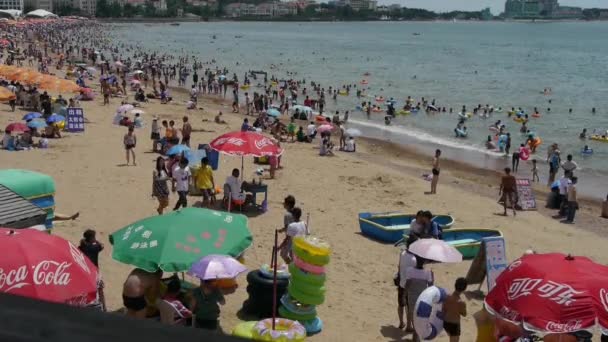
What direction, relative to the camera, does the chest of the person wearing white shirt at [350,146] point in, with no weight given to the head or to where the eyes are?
away from the camera

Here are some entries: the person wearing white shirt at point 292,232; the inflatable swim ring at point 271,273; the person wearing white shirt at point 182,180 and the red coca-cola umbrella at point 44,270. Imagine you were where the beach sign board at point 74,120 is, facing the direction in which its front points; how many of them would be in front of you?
4

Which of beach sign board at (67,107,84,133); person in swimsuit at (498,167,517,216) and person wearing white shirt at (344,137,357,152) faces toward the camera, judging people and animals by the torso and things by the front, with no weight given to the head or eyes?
the beach sign board

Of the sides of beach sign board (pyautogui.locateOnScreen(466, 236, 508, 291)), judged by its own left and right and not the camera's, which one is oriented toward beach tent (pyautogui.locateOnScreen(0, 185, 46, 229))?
right

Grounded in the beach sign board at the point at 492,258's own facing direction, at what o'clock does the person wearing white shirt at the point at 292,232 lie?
The person wearing white shirt is roughly at 4 o'clock from the beach sign board.

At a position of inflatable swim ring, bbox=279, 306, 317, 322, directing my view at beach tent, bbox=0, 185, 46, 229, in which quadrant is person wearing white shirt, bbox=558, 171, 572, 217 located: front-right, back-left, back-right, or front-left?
back-right

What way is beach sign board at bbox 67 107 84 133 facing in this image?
toward the camera

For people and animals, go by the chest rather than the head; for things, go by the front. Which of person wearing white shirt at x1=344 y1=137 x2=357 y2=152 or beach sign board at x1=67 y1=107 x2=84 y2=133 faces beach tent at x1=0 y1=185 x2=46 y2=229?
the beach sign board

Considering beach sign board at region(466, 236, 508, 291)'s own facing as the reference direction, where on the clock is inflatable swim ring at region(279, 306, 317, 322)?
The inflatable swim ring is roughly at 3 o'clock from the beach sign board.
